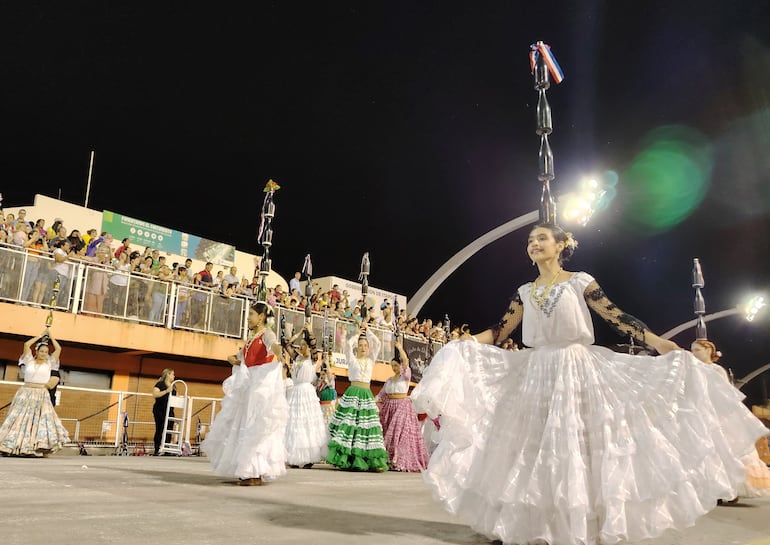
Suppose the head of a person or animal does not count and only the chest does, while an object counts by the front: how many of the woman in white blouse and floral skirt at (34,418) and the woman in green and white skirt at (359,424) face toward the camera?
2

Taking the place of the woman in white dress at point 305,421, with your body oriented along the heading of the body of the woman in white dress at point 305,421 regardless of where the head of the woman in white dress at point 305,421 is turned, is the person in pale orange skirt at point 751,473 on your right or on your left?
on your left

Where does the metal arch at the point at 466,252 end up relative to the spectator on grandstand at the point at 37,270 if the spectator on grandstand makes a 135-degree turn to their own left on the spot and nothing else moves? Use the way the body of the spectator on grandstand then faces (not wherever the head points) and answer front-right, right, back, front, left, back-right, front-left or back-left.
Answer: right

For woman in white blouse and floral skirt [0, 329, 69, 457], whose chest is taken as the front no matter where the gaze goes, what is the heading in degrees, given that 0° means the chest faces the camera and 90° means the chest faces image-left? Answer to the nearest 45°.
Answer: approximately 0°

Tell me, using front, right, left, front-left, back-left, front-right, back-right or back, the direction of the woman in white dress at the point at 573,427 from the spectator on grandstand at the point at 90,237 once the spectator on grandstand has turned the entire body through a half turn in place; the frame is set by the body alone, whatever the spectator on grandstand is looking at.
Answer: back-left

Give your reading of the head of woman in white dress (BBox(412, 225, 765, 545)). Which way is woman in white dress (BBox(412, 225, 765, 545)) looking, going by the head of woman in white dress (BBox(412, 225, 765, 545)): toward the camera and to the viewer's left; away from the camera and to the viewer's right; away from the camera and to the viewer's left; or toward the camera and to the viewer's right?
toward the camera and to the viewer's left

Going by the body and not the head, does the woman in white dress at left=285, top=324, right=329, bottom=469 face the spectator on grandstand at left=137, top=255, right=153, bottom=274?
no

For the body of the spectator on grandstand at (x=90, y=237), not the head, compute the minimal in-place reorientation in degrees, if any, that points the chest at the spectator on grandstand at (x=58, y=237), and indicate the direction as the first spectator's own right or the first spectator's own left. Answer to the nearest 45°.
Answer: approximately 90° to the first spectator's own right

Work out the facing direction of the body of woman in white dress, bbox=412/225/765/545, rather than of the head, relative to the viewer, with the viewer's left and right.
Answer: facing the viewer and to the left of the viewer

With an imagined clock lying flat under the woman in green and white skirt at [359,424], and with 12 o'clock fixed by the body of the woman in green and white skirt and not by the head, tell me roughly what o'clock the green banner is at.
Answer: The green banner is roughly at 5 o'clock from the woman in green and white skirt.

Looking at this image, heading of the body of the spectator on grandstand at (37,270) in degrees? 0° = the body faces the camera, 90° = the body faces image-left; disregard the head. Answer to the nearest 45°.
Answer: approximately 315°

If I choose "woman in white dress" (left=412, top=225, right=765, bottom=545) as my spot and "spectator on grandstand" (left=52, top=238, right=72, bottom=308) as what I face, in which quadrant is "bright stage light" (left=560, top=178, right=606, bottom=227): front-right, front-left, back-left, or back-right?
front-right

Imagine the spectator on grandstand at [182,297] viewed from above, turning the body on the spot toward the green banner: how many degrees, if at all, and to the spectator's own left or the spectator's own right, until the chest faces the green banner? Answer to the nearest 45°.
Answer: approximately 135° to the spectator's own left

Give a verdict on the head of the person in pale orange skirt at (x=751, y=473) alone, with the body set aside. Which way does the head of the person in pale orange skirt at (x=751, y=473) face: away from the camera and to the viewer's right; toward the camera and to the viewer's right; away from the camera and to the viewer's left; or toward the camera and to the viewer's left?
toward the camera and to the viewer's left

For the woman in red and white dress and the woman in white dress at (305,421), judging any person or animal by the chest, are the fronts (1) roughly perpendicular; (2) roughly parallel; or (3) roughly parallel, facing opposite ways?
roughly parallel
